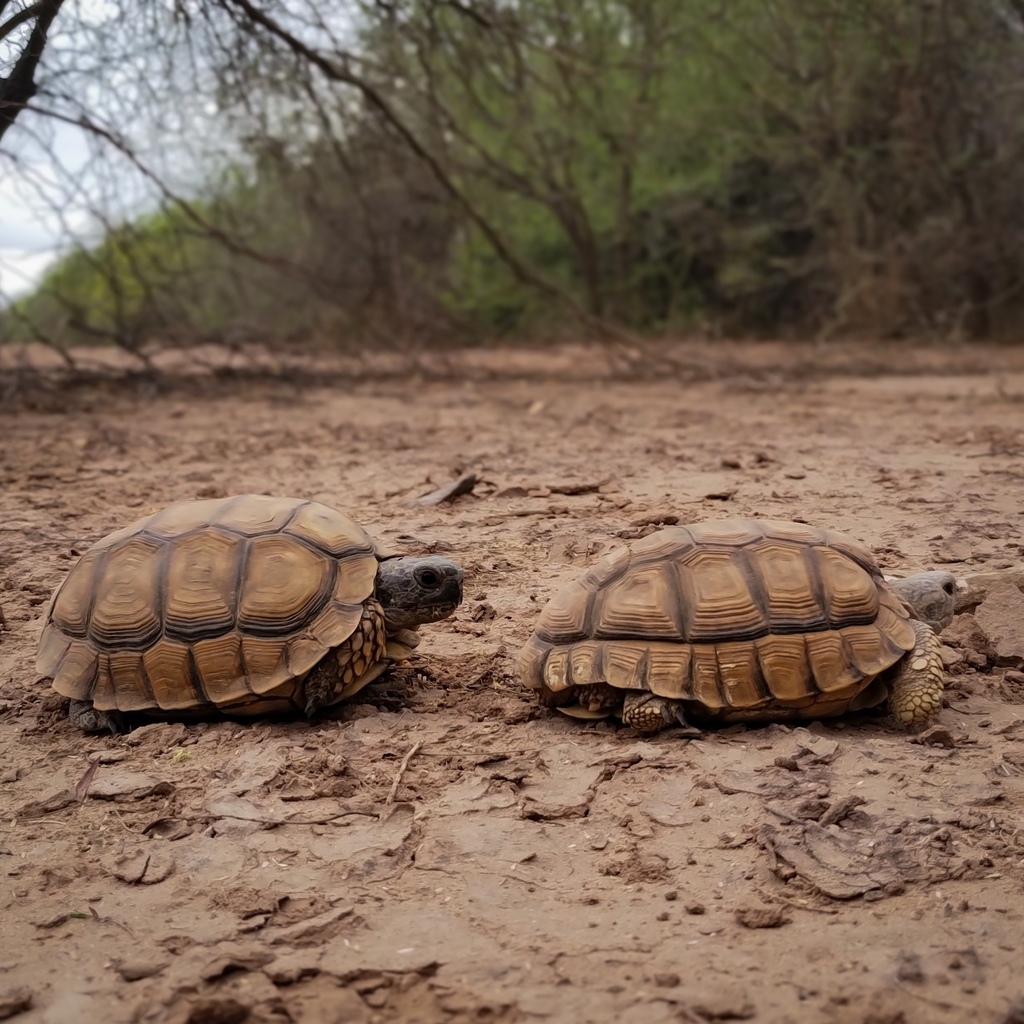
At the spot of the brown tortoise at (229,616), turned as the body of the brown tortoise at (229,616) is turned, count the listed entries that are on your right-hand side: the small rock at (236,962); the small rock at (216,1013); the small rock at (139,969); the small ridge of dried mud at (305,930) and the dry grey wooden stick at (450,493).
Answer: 4

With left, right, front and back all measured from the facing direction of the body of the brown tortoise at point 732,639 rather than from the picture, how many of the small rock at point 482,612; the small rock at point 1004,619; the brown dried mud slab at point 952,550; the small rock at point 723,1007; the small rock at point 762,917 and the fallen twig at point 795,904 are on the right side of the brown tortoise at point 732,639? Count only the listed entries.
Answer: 3

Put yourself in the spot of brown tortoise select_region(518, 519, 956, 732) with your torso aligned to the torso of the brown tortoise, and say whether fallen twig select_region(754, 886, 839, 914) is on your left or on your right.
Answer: on your right

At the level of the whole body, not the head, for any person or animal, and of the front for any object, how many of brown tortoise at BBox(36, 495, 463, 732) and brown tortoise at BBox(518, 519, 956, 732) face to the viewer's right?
2

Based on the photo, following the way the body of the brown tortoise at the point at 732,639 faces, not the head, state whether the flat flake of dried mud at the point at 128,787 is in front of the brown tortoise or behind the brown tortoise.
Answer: behind

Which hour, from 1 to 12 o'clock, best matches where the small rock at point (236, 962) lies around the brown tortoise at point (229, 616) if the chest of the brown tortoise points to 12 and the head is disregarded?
The small rock is roughly at 3 o'clock from the brown tortoise.

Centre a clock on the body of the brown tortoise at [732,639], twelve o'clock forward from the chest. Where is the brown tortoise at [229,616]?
the brown tortoise at [229,616] is roughly at 6 o'clock from the brown tortoise at [732,639].

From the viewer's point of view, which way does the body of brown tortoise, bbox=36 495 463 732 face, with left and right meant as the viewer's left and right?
facing to the right of the viewer

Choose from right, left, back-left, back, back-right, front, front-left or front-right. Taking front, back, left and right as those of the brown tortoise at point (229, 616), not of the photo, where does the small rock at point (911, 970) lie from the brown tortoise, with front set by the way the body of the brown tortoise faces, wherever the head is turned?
front-right

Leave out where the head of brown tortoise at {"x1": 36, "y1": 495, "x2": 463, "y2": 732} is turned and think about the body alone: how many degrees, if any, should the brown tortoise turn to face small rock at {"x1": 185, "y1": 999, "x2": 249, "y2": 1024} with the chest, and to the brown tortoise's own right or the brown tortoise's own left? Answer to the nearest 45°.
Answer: approximately 90° to the brown tortoise's own right

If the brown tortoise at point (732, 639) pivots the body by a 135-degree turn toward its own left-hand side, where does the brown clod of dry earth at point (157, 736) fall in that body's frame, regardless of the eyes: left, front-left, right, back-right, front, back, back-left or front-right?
front-left

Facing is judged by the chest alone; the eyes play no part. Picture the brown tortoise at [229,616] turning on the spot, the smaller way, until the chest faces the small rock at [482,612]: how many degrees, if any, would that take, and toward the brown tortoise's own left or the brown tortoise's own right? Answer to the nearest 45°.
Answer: approximately 45° to the brown tortoise's own left

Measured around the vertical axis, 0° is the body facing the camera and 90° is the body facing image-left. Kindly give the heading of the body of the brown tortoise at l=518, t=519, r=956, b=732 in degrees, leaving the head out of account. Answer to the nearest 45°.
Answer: approximately 270°
